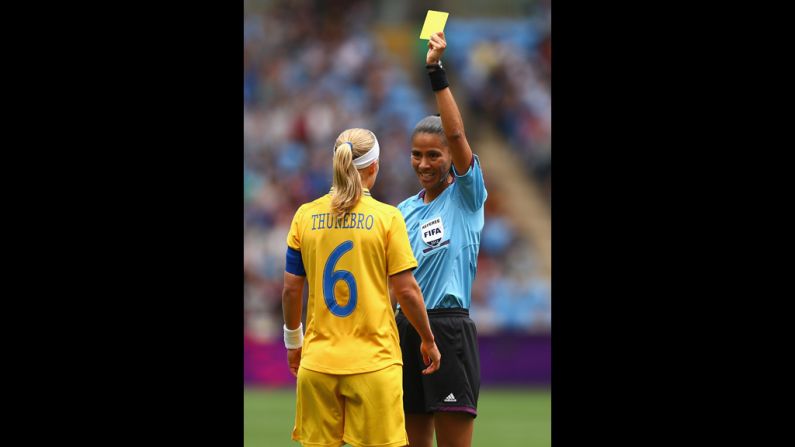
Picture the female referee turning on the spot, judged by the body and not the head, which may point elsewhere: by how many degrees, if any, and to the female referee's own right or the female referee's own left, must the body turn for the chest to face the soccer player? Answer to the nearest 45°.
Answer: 0° — they already face them

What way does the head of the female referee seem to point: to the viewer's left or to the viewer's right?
to the viewer's left

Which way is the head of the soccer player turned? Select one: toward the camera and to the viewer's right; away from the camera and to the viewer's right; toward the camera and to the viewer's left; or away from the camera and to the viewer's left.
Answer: away from the camera and to the viewer's right

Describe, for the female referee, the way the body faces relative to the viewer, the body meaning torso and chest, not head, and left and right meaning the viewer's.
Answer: facing the viewer and to the left of the viewer
